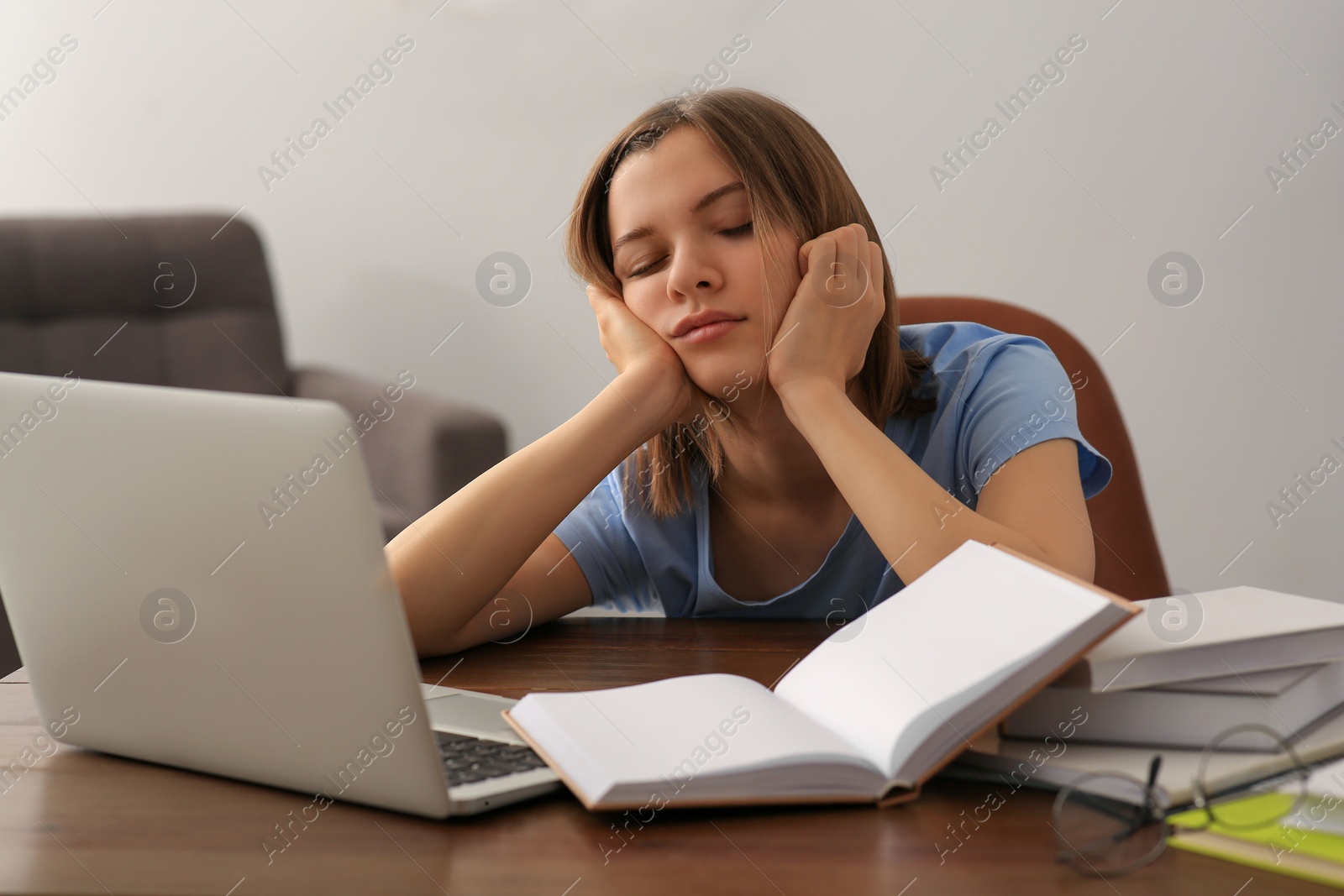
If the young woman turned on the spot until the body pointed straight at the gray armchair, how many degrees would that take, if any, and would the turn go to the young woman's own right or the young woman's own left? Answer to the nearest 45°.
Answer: approximately 90° to the young woman's own right

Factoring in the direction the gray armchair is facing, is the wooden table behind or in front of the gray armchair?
in front

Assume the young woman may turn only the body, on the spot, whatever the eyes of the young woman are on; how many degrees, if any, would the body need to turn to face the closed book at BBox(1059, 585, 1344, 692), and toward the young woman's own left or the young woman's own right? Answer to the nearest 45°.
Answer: approximately 45° to the young woman's own left

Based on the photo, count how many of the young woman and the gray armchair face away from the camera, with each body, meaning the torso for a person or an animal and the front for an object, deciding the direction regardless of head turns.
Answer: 0

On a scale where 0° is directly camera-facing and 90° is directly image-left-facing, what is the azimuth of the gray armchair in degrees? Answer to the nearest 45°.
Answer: approximately 315°

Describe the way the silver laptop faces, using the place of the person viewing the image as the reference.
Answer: facing away from the viewer and to the right of the viewer

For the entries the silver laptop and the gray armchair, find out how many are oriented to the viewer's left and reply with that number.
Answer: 0

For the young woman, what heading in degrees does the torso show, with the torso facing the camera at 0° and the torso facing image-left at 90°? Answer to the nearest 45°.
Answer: approximately 45°

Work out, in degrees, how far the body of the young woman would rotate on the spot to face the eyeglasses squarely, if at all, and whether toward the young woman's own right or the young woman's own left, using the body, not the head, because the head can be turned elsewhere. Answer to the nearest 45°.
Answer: approximately 45° to the young woman's own left

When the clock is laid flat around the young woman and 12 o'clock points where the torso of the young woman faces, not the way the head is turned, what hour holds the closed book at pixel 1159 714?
The closed book is roughly at 10 o'clock from the young woman.

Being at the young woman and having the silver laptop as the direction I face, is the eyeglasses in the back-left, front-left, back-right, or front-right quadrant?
front-left
